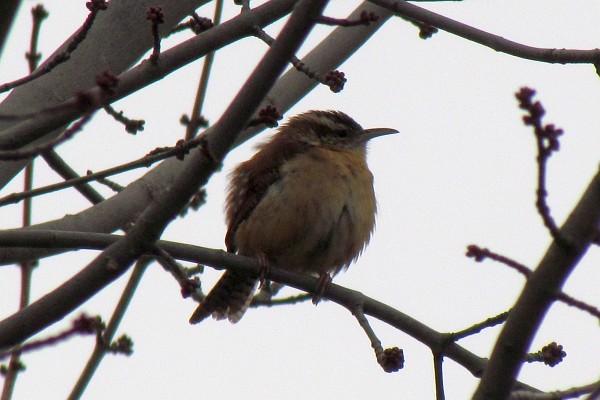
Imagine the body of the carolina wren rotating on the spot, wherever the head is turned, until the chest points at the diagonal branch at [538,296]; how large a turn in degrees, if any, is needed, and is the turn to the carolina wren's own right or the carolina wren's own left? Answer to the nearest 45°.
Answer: approximately 45° to the carolina wren's own left

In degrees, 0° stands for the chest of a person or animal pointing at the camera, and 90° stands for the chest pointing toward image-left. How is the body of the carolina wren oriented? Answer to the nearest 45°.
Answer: approximately 315°

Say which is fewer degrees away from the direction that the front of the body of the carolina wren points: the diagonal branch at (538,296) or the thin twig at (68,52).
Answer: the diagonal branch

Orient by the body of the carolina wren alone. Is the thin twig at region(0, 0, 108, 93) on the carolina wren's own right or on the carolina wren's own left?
on the carolina wren's own right

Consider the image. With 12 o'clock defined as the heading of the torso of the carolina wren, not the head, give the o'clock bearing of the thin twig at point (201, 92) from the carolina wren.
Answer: The thin twig is roughly at 3 o'clock from the carolina wren.

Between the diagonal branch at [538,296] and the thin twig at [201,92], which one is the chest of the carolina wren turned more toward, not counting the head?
the diagonal branch

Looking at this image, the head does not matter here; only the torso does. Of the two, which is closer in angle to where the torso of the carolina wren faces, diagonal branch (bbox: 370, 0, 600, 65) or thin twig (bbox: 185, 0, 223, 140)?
the diagonal branch

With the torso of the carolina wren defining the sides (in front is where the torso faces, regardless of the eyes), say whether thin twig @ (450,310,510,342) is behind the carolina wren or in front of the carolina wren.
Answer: in front

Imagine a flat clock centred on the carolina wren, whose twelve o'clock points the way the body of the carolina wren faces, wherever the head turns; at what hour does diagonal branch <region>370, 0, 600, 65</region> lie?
The diagonal branch is roughly at 10 o'clock from the carolina wren.

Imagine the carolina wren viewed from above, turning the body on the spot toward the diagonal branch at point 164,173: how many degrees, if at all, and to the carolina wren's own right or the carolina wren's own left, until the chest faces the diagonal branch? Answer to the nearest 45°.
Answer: approximately 90° to the carolina wren's own right
